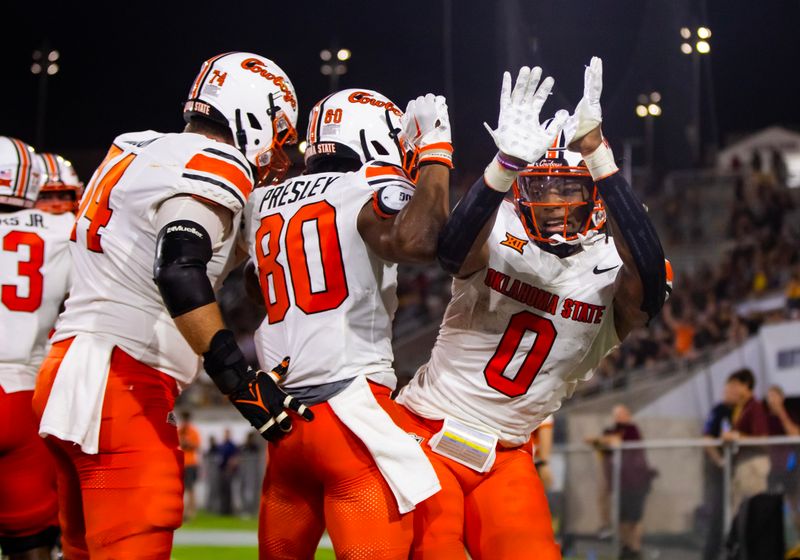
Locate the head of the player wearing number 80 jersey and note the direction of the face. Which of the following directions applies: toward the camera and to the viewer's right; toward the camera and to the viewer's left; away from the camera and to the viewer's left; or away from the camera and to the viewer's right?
away from the camera and to the viewer's right

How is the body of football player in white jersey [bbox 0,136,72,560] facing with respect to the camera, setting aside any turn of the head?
away from the camera

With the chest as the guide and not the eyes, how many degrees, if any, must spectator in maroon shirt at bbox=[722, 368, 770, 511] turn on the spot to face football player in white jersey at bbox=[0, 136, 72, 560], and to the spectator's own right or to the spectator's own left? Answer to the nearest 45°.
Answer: approximately 45° to the spectator's own left

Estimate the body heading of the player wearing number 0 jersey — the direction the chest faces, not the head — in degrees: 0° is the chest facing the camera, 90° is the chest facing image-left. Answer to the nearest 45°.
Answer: approximately 0°

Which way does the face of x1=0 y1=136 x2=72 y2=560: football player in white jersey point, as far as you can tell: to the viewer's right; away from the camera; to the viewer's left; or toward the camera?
away from the camera

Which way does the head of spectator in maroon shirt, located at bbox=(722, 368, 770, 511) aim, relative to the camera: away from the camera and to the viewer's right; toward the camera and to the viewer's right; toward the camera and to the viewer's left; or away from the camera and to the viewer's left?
toward the camera and to the viewer's left

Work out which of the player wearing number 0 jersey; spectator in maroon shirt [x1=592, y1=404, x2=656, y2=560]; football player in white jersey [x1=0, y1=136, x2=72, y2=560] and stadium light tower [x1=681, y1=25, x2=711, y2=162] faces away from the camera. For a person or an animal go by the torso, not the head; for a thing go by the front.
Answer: the football player in white jersey

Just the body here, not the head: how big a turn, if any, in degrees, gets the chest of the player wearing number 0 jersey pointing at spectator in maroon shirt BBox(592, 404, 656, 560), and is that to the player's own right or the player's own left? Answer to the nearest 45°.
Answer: approximately 180°

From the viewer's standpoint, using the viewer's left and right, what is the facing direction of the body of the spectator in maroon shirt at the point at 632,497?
facing to the left of the viewer

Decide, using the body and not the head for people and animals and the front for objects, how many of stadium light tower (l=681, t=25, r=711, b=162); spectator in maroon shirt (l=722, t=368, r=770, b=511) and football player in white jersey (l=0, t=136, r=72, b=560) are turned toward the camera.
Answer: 1

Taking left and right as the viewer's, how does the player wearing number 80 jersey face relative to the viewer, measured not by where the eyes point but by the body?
facing away from the viewer and to the right of the viewer
